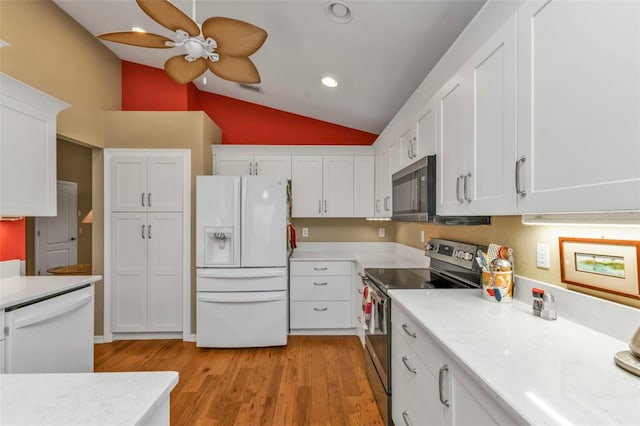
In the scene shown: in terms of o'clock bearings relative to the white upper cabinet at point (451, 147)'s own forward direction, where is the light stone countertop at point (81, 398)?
The light stone countertop is roughly at 10 o'clock from the white upper cabinet.

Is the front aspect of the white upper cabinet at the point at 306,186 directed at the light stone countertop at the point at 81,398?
yes

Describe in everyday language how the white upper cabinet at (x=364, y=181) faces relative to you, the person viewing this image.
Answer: facing the viewer

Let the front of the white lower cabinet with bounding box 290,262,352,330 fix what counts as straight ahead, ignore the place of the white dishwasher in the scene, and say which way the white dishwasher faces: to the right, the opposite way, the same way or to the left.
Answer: to the left

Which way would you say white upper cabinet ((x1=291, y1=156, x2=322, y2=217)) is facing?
toward the camera

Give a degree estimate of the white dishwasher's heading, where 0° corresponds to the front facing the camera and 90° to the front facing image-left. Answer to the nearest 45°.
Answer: approximately 315°

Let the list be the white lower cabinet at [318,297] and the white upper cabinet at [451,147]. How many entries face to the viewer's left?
1

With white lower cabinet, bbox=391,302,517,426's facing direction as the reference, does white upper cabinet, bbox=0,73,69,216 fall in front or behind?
in front

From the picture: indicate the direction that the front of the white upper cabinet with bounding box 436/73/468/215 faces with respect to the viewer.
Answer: facing to the left of the viewer

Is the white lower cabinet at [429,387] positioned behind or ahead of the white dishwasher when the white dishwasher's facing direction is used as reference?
ahead

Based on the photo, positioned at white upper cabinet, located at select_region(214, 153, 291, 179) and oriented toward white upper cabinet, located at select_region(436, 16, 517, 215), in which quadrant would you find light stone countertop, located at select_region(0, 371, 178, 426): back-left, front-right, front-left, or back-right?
front-right

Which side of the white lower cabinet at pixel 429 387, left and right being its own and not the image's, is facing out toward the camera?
left

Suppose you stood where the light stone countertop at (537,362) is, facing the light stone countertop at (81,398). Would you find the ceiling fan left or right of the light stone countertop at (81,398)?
right

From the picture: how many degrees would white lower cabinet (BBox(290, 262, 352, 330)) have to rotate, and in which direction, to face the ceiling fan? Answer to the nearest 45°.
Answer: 0° — it already faces it

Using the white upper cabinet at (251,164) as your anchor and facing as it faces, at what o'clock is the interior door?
The interior door is roughly at 4 o'clock from the white upper cabinet.

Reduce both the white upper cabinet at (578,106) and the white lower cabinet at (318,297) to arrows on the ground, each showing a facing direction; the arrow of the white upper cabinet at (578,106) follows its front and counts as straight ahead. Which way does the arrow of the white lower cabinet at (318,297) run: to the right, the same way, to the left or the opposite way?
to the left
